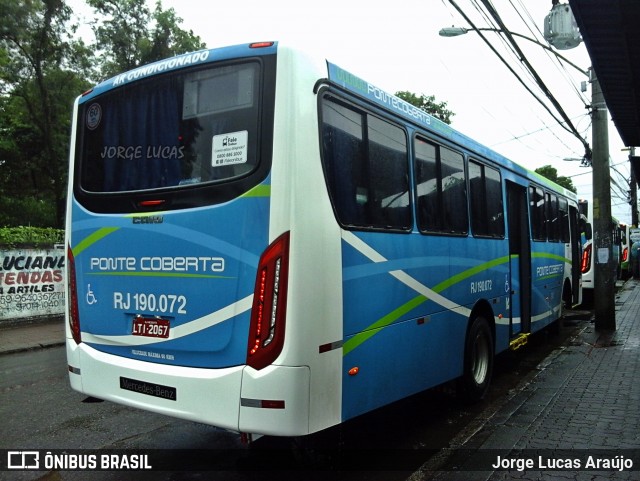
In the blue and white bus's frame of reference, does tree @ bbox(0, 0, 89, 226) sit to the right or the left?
on its left

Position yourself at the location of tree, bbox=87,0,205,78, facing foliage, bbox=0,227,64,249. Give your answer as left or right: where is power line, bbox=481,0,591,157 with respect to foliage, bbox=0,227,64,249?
left

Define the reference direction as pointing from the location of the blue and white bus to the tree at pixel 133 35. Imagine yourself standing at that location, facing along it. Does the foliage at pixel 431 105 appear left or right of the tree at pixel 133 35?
right

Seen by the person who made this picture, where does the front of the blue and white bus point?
facing away from the viewer and to the right of the viewer

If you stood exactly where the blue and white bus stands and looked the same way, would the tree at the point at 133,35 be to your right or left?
on your left

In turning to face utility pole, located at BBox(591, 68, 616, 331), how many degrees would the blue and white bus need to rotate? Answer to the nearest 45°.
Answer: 0° — it already faces it

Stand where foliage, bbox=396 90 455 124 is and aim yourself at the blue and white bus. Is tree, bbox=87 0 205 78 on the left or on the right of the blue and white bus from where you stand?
right
